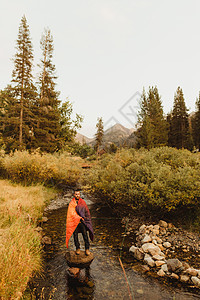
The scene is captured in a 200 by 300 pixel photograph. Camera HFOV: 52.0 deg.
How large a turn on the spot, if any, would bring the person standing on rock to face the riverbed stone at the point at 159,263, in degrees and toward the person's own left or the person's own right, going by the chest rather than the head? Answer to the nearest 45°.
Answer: approximately 90° to the person's own left

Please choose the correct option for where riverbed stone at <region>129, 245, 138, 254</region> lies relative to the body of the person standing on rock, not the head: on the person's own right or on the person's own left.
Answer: on the person's own left

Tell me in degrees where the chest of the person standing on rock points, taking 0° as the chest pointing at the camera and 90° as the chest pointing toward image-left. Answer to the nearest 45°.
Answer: approximately 0°

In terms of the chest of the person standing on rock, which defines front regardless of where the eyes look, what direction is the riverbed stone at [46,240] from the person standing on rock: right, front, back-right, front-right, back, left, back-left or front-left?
back-right

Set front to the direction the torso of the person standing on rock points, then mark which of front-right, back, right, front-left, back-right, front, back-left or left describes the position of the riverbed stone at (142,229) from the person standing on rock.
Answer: back-left

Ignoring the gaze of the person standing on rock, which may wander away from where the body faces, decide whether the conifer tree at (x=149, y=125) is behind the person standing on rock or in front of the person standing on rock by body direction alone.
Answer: behind

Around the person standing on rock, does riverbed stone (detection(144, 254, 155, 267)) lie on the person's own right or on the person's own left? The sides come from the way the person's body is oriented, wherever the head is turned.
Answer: on the person's own left

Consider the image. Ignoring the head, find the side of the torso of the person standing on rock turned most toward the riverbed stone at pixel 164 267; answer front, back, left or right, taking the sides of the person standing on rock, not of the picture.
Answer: left

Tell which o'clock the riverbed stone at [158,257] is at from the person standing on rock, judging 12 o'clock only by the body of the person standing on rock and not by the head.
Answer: The riverbed stone is roughly at 9 o'clock from the person standing on rock.

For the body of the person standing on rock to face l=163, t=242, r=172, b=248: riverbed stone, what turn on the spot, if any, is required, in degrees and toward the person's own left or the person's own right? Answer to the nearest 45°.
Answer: approximately 90° to the person's own left

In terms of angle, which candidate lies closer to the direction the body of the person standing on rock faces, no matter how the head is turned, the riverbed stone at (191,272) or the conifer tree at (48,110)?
the riverbed stone

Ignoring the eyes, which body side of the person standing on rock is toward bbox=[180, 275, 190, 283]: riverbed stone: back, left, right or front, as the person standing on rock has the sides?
left
